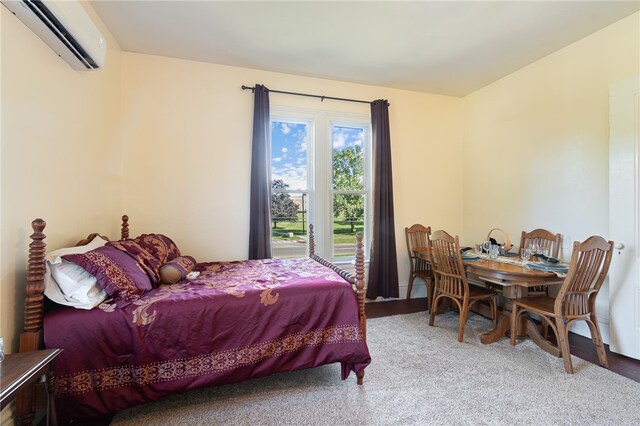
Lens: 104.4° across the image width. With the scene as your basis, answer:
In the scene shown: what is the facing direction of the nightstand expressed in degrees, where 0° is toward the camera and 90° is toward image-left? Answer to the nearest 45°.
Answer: approximately 315°

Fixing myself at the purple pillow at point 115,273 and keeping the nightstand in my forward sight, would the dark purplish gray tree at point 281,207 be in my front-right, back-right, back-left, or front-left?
back-left

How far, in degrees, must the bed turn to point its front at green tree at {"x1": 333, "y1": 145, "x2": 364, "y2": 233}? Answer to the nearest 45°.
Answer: approximately 45° to its left

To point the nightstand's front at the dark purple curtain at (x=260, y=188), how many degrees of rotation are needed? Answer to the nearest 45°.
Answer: approximately 90° to its left

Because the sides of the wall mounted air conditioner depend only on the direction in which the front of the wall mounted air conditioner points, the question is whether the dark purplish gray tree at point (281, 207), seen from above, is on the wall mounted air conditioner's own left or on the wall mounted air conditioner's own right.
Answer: on the wall mounted air conditioner's own left

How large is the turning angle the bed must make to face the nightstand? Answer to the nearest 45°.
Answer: approximately 135° to its right

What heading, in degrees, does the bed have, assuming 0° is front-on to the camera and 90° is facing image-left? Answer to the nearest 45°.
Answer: approximately 270°

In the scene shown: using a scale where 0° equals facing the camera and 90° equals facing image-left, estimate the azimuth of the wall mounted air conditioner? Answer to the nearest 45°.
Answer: approximately 315°

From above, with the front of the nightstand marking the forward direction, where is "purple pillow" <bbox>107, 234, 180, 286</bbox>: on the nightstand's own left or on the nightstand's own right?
on the nightstand's own left
